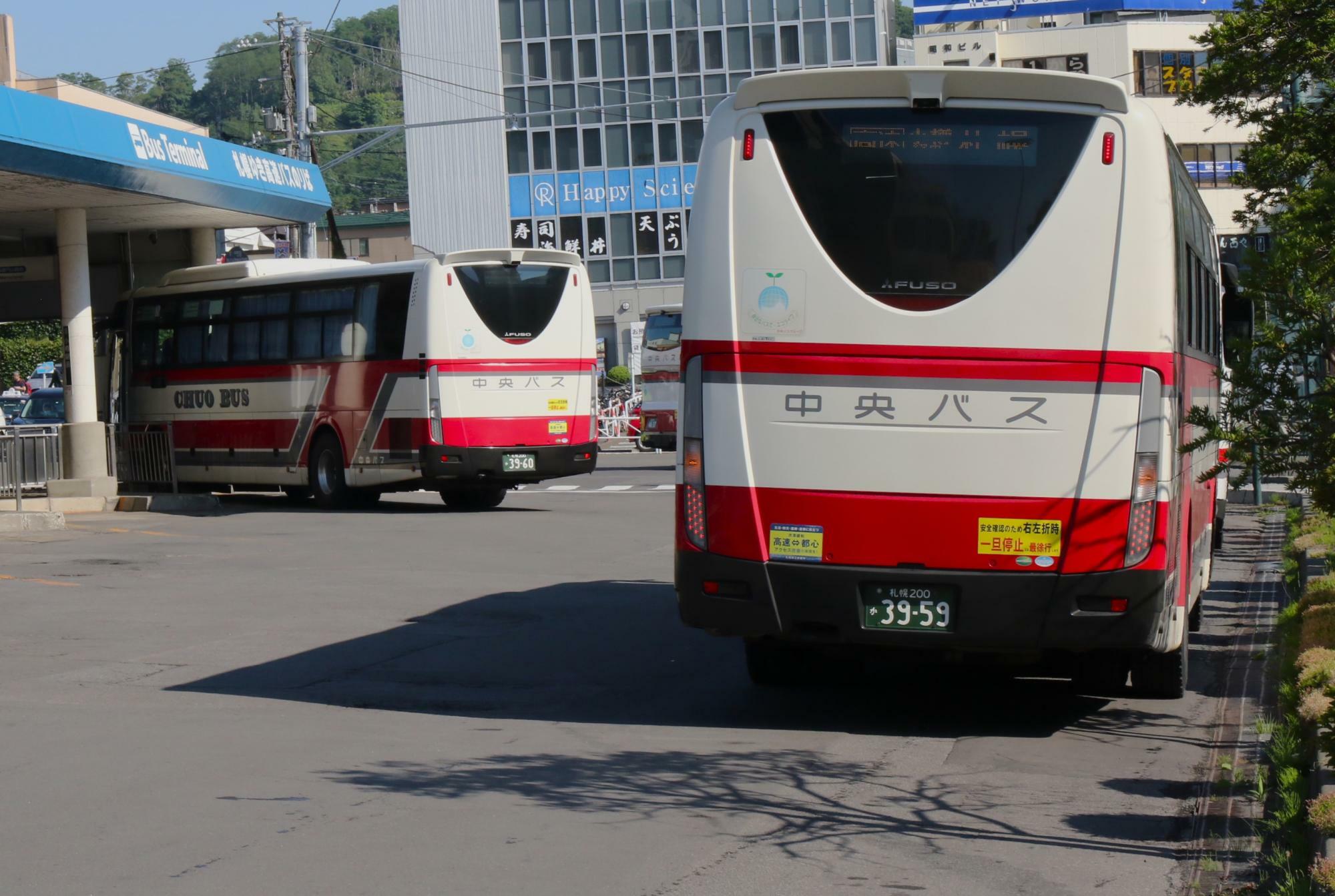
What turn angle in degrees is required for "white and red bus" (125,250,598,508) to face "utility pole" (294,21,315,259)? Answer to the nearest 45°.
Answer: approximately 45° to its right

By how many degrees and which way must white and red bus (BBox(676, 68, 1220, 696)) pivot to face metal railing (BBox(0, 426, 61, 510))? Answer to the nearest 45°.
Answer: approximately 45° to its left

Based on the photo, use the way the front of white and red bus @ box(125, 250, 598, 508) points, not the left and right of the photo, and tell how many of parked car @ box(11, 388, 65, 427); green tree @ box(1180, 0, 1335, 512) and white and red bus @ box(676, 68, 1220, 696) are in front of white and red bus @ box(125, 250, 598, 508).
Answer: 1

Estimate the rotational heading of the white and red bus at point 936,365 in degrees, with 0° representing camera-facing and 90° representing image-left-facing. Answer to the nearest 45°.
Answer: approximately 180°

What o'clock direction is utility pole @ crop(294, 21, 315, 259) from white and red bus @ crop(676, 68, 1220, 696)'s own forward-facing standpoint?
The utility pole is roughly at 11 o'clock from the white and red bus.

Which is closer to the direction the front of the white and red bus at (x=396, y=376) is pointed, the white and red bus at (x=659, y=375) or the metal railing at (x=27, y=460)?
the metal railing

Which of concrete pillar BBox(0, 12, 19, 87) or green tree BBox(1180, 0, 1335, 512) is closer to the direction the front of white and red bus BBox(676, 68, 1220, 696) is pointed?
the concrete pillar

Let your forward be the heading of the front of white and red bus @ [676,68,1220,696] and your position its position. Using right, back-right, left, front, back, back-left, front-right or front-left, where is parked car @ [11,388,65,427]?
front-left

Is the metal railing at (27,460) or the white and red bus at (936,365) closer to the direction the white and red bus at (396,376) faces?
the metal railing

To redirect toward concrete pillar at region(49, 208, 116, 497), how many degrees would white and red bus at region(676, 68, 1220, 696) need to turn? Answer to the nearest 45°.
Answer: approximately 45° to its left

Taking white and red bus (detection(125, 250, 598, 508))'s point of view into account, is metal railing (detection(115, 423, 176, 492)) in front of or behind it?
in front

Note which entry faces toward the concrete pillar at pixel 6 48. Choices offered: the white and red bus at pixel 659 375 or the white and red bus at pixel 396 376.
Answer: the white and red bus at pixel 396 376
